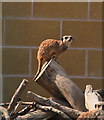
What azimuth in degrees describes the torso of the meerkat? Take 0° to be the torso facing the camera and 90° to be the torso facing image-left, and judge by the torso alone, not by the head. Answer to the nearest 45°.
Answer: approximately 270°
